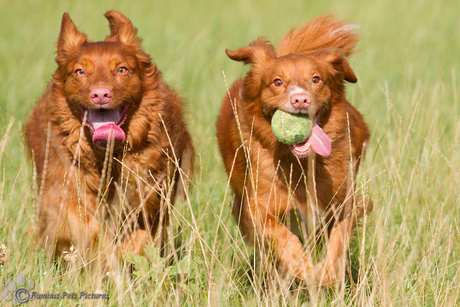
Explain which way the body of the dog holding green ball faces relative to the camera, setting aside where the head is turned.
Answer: toward the camera

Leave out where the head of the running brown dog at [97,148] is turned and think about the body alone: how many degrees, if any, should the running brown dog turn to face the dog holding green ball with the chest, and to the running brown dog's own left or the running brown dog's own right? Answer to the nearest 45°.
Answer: approximately 90° to the running brown dog's own left

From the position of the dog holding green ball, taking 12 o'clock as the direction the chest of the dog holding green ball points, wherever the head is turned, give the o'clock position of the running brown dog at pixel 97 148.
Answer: The running brown dog is roughly at 3 o'clock from the dog holding green ball.

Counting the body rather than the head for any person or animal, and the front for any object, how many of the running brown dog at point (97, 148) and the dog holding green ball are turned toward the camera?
2

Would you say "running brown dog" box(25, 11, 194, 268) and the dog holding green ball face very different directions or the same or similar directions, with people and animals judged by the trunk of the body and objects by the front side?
same or similar directions
